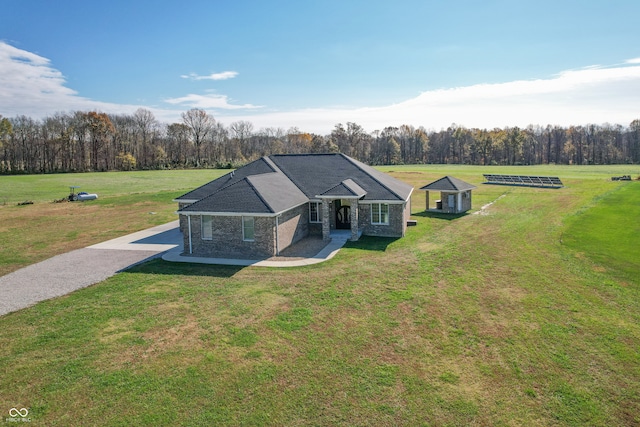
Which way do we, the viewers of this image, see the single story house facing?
facing the viewer

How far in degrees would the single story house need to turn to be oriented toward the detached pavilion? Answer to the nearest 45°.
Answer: approximately 135° to its left
